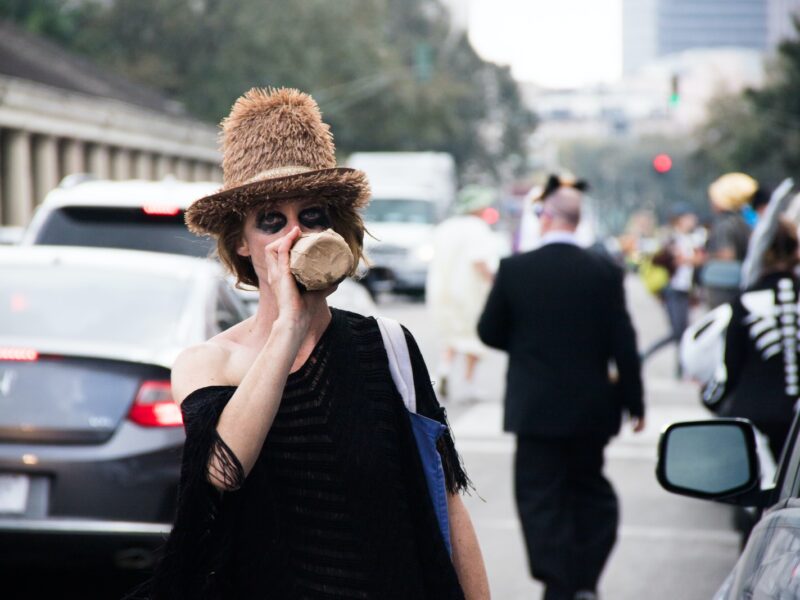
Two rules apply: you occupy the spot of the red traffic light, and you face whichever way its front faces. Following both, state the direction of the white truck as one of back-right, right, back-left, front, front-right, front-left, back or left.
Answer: front-right

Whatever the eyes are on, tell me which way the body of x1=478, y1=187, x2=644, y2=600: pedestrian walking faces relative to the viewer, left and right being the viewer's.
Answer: facing away from the viewer

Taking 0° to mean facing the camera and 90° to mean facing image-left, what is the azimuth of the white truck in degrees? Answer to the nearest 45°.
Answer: approximately 0°

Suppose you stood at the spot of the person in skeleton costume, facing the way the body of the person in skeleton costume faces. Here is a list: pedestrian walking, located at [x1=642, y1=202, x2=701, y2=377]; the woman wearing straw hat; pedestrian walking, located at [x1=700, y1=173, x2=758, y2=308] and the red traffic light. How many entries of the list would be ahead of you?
3

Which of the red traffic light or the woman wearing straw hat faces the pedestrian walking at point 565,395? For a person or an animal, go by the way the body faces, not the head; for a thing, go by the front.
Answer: the red traffic light

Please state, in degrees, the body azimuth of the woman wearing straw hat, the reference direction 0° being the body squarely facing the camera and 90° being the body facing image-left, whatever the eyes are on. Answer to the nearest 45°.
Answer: approximately 0°

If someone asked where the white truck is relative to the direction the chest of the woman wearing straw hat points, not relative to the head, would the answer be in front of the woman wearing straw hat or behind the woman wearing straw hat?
behind

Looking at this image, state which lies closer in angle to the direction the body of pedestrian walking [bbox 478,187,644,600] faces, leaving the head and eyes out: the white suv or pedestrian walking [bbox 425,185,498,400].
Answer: the pedestrian walking

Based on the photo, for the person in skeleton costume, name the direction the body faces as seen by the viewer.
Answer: away from the camera
